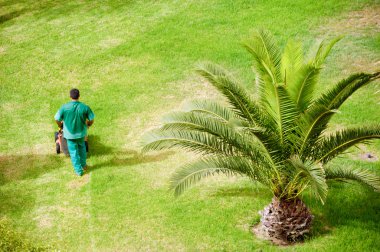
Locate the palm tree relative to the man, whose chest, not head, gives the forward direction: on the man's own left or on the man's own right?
on the man's own right

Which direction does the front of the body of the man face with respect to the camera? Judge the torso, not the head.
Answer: away from the camera
